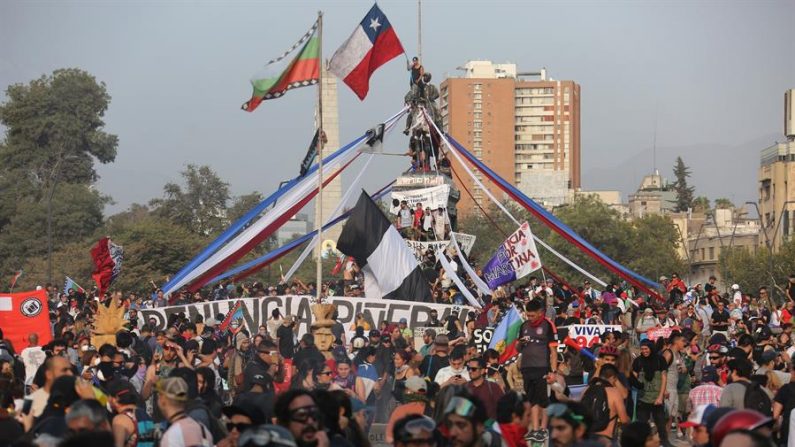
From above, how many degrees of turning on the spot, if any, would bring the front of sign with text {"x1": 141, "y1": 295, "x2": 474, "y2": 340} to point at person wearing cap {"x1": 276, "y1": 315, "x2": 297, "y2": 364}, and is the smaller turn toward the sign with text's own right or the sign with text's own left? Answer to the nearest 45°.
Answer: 0° — it already faces them

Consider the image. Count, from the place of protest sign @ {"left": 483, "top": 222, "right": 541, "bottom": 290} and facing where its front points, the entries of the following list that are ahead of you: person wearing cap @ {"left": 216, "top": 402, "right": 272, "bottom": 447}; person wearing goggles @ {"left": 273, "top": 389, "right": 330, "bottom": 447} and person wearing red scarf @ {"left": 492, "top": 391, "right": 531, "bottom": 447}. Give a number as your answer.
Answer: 3

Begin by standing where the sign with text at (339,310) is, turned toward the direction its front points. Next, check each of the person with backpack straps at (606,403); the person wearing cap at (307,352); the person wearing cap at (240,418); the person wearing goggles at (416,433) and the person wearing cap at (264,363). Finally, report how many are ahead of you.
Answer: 5

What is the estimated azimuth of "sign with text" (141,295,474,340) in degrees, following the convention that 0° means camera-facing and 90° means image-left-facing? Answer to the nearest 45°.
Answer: approximately 0°

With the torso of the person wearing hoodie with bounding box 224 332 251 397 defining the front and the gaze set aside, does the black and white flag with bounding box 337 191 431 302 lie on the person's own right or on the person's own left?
on the person's own left

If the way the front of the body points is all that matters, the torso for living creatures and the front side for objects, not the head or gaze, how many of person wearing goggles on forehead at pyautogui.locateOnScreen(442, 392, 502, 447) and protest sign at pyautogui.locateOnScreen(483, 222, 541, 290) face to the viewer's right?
0

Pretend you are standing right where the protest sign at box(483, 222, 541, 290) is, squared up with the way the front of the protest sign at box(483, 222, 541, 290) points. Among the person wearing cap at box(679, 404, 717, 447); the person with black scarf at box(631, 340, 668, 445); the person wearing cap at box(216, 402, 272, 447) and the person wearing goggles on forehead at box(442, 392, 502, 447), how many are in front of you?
4

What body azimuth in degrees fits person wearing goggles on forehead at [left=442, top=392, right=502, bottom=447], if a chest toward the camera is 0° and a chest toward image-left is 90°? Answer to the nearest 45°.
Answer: approximately 45°
